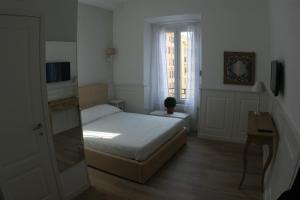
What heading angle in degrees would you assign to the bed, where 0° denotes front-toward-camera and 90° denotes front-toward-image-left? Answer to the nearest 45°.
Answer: approximately 315°

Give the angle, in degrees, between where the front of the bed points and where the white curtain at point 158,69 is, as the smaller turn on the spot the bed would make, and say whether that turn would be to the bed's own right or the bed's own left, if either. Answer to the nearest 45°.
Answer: approximately 135° to the bed's own left

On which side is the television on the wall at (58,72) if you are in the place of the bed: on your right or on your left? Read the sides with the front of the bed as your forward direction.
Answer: on your right

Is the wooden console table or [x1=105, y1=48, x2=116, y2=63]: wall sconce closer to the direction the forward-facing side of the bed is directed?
the wooden console table
